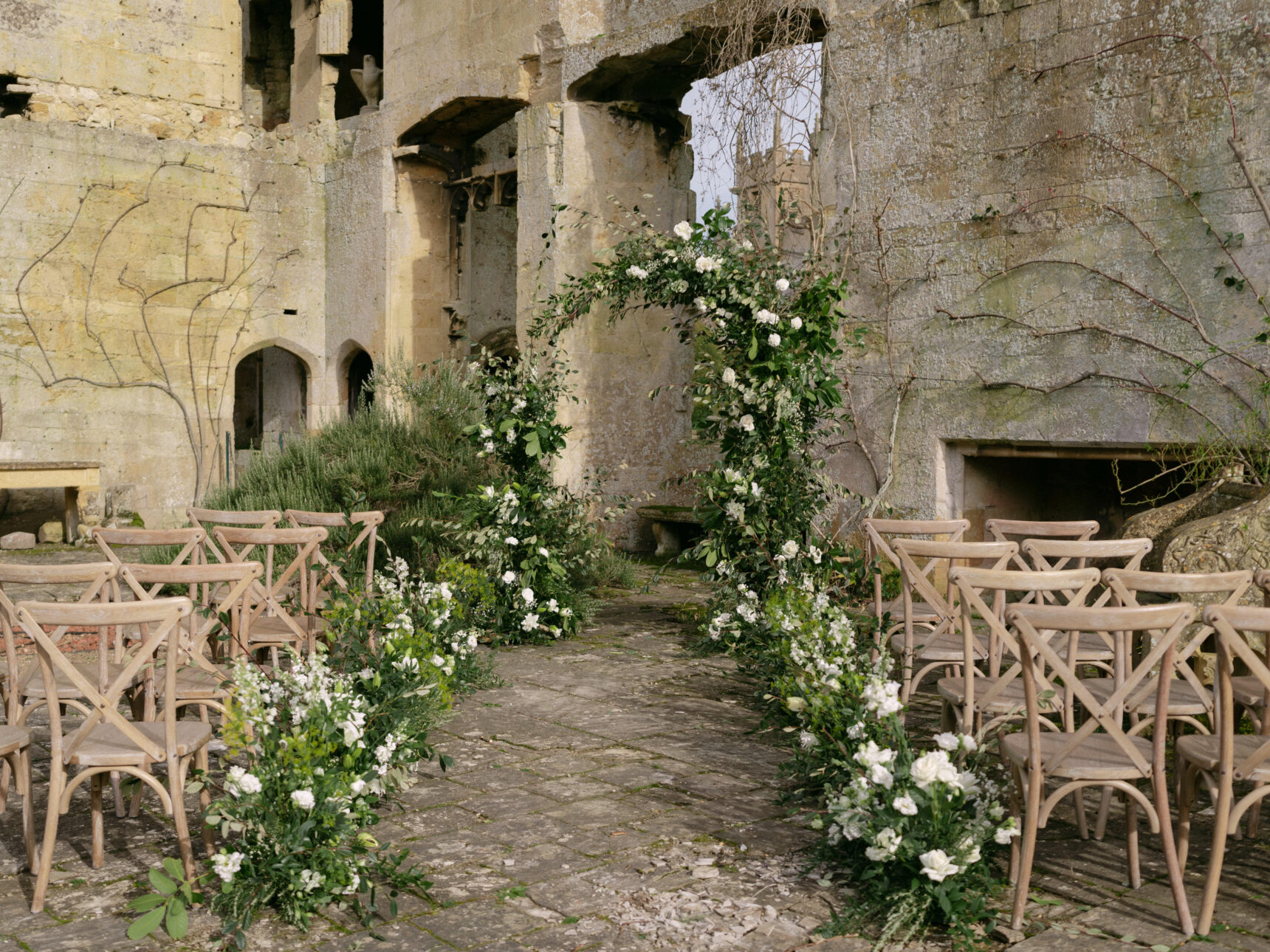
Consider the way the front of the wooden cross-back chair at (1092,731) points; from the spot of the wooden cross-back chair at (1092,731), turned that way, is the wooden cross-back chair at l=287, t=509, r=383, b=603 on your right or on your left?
on your left

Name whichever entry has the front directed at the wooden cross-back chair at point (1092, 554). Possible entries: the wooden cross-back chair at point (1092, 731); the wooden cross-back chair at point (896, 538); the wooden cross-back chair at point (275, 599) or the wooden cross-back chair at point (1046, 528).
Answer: the wooden cross-back chair at point (1092, 731)

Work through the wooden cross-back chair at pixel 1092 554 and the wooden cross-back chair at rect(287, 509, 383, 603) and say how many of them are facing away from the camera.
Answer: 2

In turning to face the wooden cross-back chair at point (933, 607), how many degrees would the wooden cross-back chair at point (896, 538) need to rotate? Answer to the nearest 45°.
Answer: approximately 180°

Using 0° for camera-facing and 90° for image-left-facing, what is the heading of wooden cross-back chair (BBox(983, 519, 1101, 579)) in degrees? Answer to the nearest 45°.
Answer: approximately 180°

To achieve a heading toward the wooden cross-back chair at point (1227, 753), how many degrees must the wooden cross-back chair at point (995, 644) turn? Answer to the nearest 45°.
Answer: approximately 135° to its right

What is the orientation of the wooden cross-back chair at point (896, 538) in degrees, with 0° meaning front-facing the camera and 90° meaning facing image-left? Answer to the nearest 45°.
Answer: approximately 180°

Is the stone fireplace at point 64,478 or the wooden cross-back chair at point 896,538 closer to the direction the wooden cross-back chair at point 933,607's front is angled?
the wooden cross-back chair

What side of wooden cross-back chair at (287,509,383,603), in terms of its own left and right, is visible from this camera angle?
back

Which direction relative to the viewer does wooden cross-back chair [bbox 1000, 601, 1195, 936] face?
away from the camera

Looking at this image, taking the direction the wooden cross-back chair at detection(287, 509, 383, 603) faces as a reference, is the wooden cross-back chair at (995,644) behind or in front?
behind

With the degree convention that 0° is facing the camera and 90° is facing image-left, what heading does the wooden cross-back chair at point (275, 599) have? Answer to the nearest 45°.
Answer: approximately 180°

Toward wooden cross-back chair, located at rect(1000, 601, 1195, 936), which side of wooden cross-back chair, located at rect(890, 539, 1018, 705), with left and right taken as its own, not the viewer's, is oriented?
back

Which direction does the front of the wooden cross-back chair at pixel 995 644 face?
away from the camera

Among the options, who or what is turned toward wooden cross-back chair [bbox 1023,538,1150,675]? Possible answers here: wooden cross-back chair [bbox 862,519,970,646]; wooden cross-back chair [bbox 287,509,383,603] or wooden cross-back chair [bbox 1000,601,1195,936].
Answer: wooden cross-back chair [bbox 1000,601,1195,936]

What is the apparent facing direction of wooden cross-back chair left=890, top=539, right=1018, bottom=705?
away from the camera
